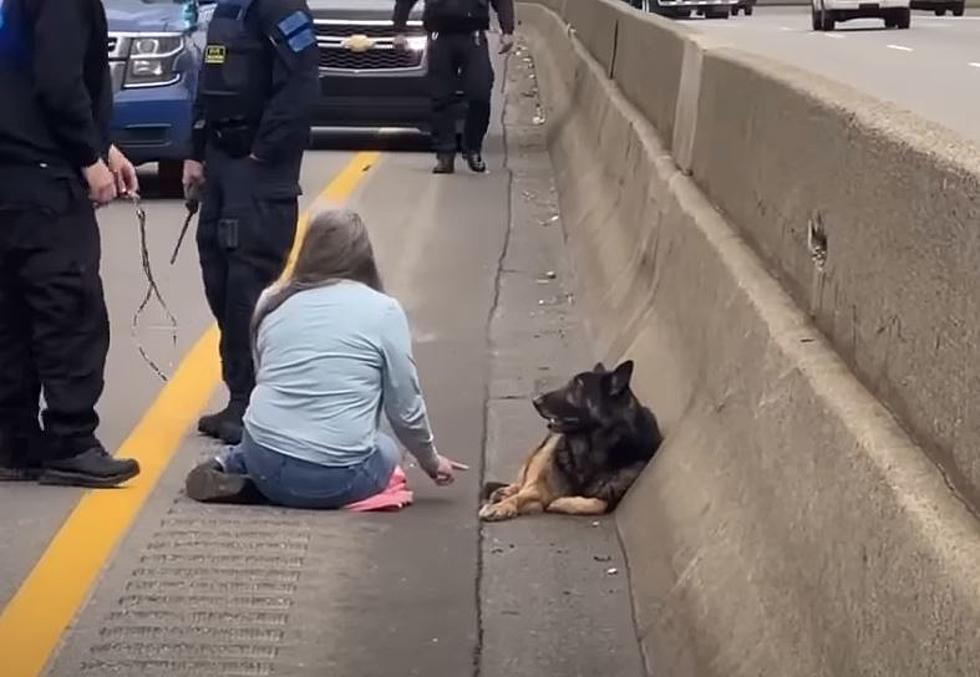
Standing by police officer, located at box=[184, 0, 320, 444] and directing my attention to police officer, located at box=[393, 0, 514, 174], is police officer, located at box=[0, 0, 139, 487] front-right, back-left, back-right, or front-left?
back-left

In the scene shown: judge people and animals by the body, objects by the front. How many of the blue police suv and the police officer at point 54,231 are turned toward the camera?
1

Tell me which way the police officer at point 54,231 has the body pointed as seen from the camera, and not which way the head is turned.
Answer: to the viewer's right

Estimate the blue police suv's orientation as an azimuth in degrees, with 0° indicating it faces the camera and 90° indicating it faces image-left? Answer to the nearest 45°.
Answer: approximately 0°

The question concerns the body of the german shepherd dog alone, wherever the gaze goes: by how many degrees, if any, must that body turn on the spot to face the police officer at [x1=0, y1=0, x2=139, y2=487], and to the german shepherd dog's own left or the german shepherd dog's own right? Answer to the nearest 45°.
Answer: approximately 45° to the german shepherd dog's own right

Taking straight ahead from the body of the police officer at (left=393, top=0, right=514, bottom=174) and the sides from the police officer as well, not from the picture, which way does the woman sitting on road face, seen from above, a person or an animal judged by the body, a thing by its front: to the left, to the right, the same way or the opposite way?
the opposite way

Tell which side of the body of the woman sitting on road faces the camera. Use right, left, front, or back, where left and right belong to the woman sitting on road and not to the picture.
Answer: back

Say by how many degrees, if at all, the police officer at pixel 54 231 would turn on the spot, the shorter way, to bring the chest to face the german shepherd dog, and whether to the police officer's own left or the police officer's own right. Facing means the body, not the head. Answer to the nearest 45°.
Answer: approximately 45° to the police officer's own right

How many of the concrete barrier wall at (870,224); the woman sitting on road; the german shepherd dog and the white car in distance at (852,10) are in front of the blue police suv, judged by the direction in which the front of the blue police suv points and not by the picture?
3

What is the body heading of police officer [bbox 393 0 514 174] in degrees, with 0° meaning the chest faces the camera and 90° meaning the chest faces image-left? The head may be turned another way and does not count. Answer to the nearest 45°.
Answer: approximately 0°
